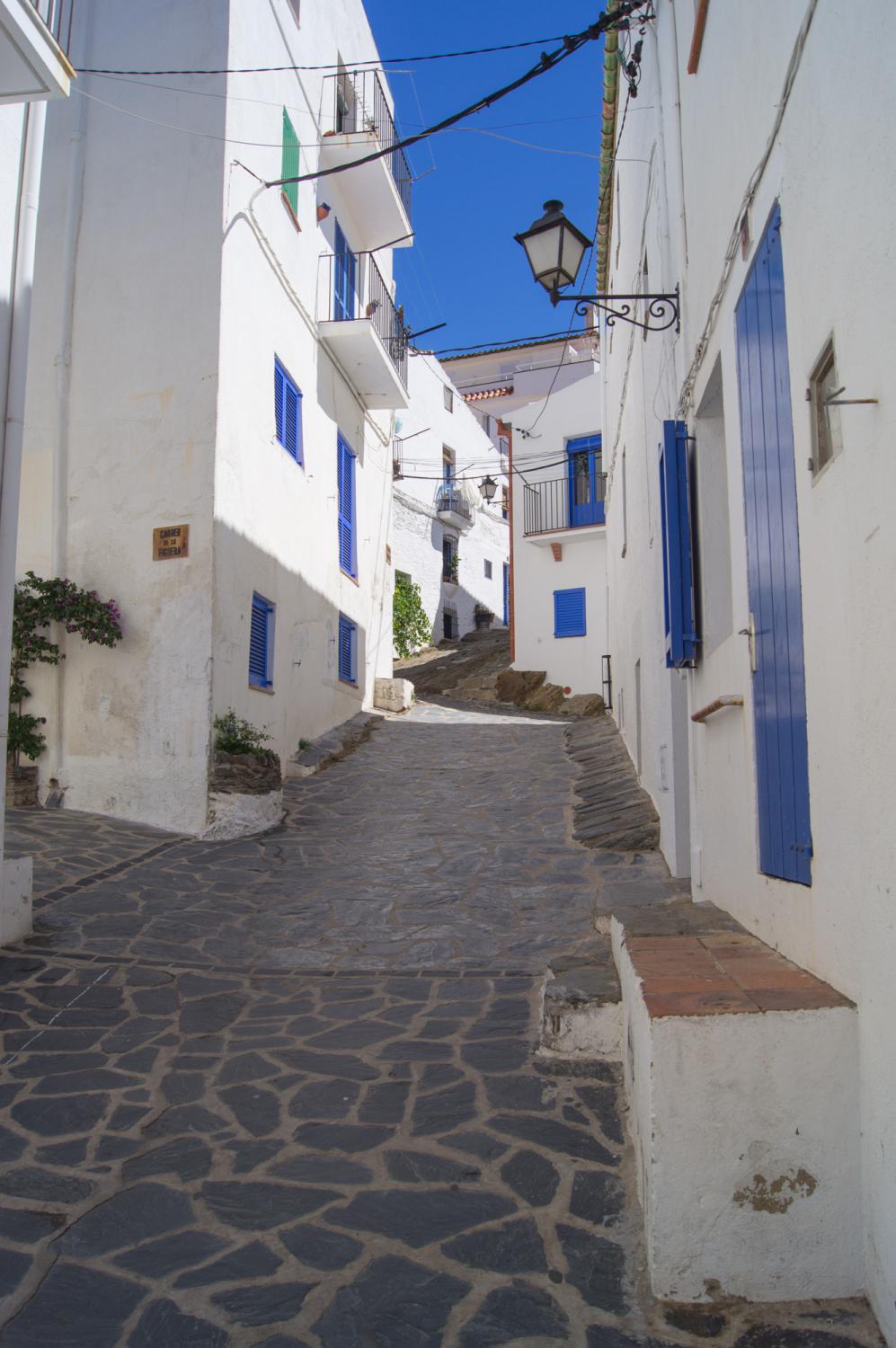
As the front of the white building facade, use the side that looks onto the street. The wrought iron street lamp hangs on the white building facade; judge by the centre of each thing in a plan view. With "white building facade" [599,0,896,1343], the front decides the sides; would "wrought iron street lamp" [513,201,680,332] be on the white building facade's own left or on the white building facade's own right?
on the white building facade's own right

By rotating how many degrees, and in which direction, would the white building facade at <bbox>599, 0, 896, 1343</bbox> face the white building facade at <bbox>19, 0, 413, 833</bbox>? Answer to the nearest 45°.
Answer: approximately 45° to its right

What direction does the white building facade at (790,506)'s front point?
to the viewer's left

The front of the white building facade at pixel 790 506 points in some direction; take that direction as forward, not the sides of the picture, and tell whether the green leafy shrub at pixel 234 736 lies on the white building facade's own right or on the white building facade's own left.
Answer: on the white building facade's own right

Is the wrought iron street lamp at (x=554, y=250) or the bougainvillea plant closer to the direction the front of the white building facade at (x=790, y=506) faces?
the bougainvillea plant

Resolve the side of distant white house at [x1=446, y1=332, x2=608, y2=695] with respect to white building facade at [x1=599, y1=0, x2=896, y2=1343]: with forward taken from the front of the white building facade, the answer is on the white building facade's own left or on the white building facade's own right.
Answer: on the white building facade's own right

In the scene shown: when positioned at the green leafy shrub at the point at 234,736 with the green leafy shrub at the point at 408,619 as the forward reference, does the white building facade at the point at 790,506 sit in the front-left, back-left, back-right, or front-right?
back-right

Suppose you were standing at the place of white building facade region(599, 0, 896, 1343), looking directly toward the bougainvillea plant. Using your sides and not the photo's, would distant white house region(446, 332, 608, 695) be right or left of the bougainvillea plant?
right
